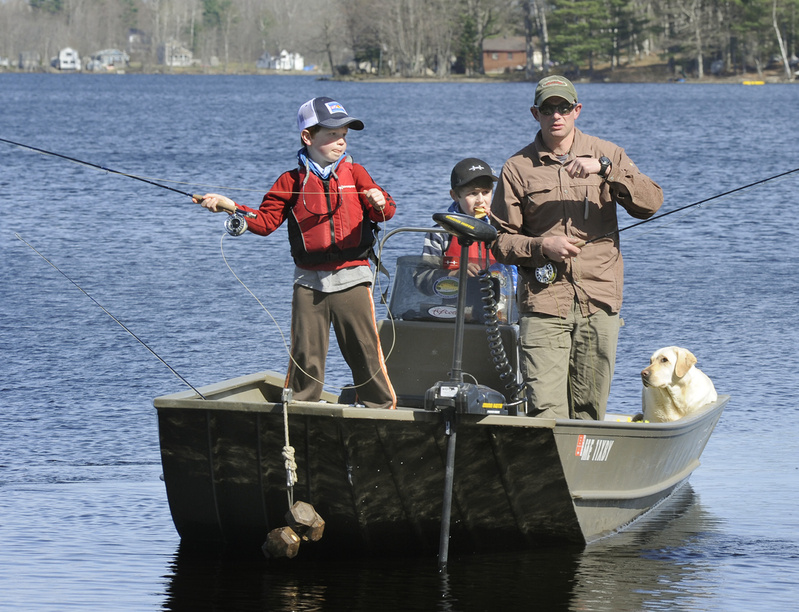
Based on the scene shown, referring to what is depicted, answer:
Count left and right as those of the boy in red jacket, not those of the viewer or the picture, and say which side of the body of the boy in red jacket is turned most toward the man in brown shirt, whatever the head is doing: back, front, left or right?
left

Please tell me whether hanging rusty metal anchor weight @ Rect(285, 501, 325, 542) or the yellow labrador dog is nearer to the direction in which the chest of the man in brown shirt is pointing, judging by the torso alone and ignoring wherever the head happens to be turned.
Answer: the hanging rusty metal anchor weight

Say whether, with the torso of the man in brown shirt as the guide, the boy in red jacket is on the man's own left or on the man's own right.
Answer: on the man's own right

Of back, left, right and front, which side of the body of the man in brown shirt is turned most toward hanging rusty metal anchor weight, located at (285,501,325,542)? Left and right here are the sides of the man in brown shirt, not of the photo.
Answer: right

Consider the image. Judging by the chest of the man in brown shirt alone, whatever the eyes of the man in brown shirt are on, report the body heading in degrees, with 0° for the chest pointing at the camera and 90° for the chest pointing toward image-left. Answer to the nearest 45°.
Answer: approximately 0°

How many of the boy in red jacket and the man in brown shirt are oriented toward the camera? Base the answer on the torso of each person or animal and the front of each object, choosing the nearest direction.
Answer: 2
